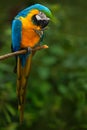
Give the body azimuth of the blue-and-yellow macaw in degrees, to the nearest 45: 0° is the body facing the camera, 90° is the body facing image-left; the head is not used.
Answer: approximately 315°
